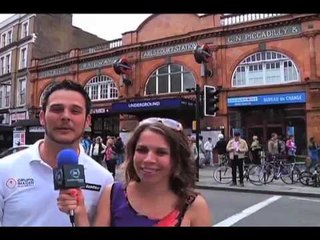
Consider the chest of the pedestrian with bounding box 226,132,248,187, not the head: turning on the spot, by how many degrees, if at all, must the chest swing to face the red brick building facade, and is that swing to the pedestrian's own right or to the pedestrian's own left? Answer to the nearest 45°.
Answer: approximately 180°

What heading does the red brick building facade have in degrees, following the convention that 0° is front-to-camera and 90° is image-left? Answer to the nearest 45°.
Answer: approximately 45°

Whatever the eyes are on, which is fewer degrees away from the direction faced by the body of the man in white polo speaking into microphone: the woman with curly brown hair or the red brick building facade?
the woman with curly brown hair

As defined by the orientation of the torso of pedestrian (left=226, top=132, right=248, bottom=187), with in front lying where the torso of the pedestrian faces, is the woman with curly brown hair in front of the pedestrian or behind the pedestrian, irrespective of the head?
in front

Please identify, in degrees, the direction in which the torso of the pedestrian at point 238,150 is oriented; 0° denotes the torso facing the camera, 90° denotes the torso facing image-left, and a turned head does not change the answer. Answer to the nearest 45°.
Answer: approximately 0°

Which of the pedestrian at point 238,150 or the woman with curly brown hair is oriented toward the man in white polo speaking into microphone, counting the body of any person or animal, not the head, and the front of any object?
the pedestrian

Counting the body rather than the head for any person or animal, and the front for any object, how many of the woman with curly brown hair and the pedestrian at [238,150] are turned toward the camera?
2

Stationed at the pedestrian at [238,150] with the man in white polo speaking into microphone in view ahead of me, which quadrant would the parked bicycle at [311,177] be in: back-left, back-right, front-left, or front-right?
back-left

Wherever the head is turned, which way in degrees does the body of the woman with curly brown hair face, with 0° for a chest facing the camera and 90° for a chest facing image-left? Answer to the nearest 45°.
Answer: approximately 0°

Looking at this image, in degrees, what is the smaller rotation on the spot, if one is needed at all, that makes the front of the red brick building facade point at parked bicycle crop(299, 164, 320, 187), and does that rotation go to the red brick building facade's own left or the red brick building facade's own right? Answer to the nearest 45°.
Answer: approximately 45° to the red brick building facade's own left

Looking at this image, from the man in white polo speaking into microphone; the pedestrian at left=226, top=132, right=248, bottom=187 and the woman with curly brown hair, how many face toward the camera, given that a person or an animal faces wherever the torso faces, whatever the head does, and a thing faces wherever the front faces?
3
